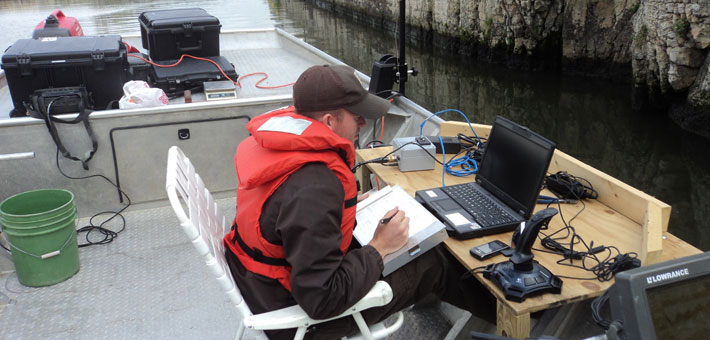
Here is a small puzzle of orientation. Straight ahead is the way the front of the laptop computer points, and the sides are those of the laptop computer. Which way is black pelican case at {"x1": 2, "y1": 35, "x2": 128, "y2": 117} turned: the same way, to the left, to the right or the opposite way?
to the left

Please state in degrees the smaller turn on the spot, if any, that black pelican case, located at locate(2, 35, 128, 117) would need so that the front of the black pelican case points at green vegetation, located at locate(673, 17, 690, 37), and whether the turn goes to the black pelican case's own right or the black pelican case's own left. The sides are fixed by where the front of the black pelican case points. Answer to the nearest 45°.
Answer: approximately 90° to the black pelican case's own left

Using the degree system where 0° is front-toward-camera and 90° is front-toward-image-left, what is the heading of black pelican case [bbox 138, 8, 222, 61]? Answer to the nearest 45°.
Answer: approximately 0°

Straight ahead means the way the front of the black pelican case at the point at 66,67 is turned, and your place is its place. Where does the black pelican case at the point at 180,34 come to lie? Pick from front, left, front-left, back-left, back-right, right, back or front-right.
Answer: back-left

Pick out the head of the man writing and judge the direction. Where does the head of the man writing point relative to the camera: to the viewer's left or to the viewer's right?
to the viewer's right

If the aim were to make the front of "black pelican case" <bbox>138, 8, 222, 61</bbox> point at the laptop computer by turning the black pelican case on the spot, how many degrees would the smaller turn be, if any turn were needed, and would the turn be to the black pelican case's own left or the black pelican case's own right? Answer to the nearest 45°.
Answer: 0° — it already faces it

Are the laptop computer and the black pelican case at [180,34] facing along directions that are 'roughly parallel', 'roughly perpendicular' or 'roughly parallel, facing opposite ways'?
roughly perpendicular

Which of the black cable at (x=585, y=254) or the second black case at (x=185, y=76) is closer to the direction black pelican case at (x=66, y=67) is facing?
the black cable

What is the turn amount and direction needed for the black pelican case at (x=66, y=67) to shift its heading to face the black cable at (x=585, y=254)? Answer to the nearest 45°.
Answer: approximately 45° to its left

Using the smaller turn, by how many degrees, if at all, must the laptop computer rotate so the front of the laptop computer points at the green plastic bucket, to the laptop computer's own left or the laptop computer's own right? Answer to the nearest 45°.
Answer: approximately 45° to the laptop computer's own right

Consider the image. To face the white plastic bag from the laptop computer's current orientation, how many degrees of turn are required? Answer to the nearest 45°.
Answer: approximately 90° to its right

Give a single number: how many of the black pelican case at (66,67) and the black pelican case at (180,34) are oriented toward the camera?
2
